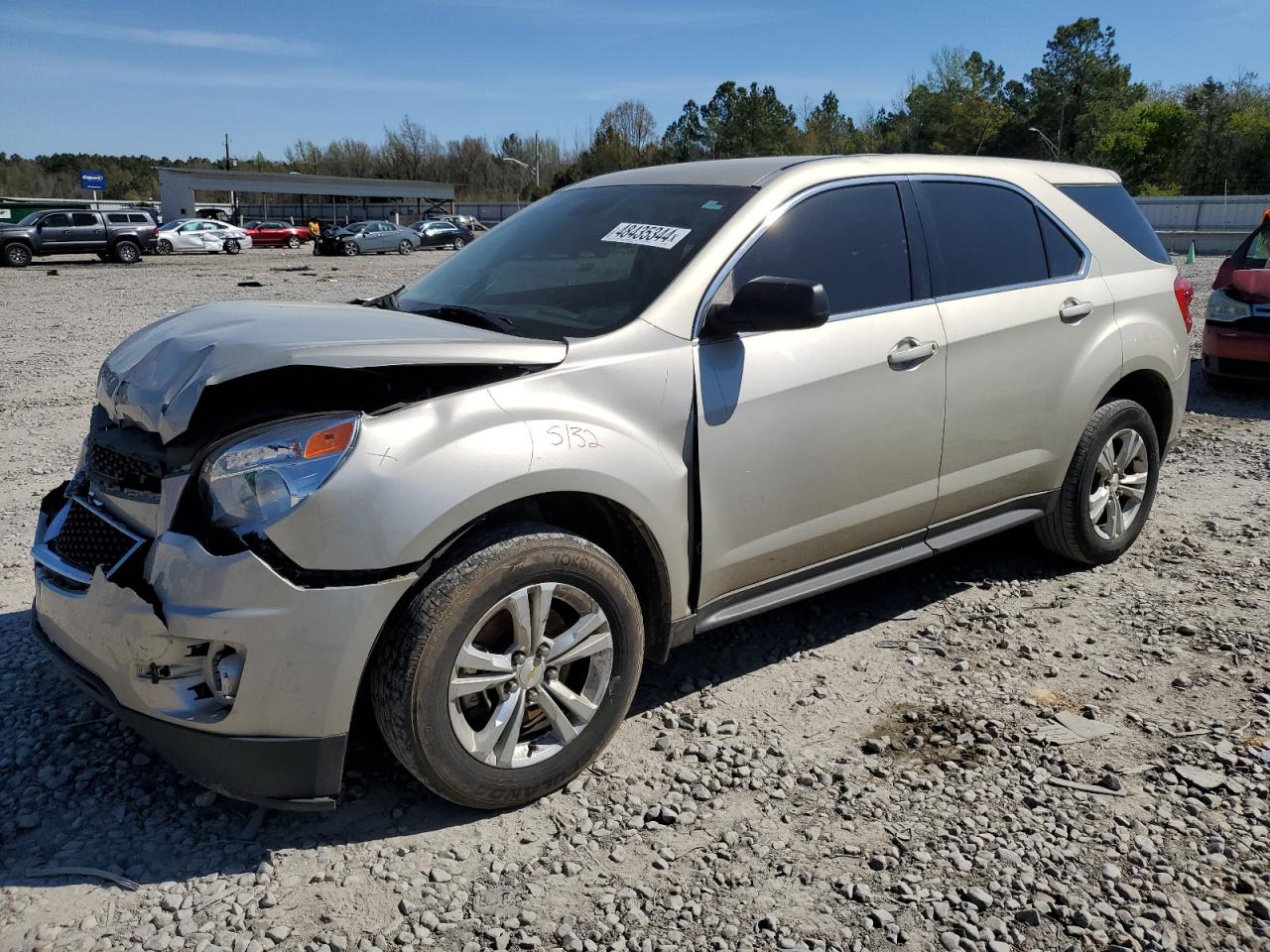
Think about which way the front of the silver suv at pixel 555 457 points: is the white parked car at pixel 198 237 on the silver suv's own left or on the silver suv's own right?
on the silver suv's own right

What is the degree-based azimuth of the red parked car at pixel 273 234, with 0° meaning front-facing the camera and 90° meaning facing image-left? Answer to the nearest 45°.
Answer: approximately 90°

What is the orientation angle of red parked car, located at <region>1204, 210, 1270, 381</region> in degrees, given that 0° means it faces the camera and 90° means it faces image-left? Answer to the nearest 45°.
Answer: approximately 0°

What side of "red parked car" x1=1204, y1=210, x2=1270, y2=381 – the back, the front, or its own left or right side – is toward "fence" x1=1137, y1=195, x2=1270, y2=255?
back

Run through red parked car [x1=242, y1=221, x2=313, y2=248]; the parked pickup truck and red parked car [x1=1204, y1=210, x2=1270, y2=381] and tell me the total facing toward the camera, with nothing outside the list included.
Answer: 1

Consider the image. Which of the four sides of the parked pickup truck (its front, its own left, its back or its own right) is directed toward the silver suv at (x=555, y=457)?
left

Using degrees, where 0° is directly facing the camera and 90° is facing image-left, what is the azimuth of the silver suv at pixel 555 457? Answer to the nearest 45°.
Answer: approximately 45°

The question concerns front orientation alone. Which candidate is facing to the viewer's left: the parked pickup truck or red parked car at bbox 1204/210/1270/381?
the parked pickup truck

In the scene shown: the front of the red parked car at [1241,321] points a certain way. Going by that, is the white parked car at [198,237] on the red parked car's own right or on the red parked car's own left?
on the red parked car's own right

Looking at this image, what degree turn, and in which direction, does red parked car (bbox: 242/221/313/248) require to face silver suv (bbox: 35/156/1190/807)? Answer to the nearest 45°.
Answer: approximately 90° to its left

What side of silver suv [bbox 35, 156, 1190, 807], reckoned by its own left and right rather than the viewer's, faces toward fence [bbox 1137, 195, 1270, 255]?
back

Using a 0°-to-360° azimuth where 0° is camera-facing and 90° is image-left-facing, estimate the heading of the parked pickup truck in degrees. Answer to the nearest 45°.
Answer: approximately 90°
